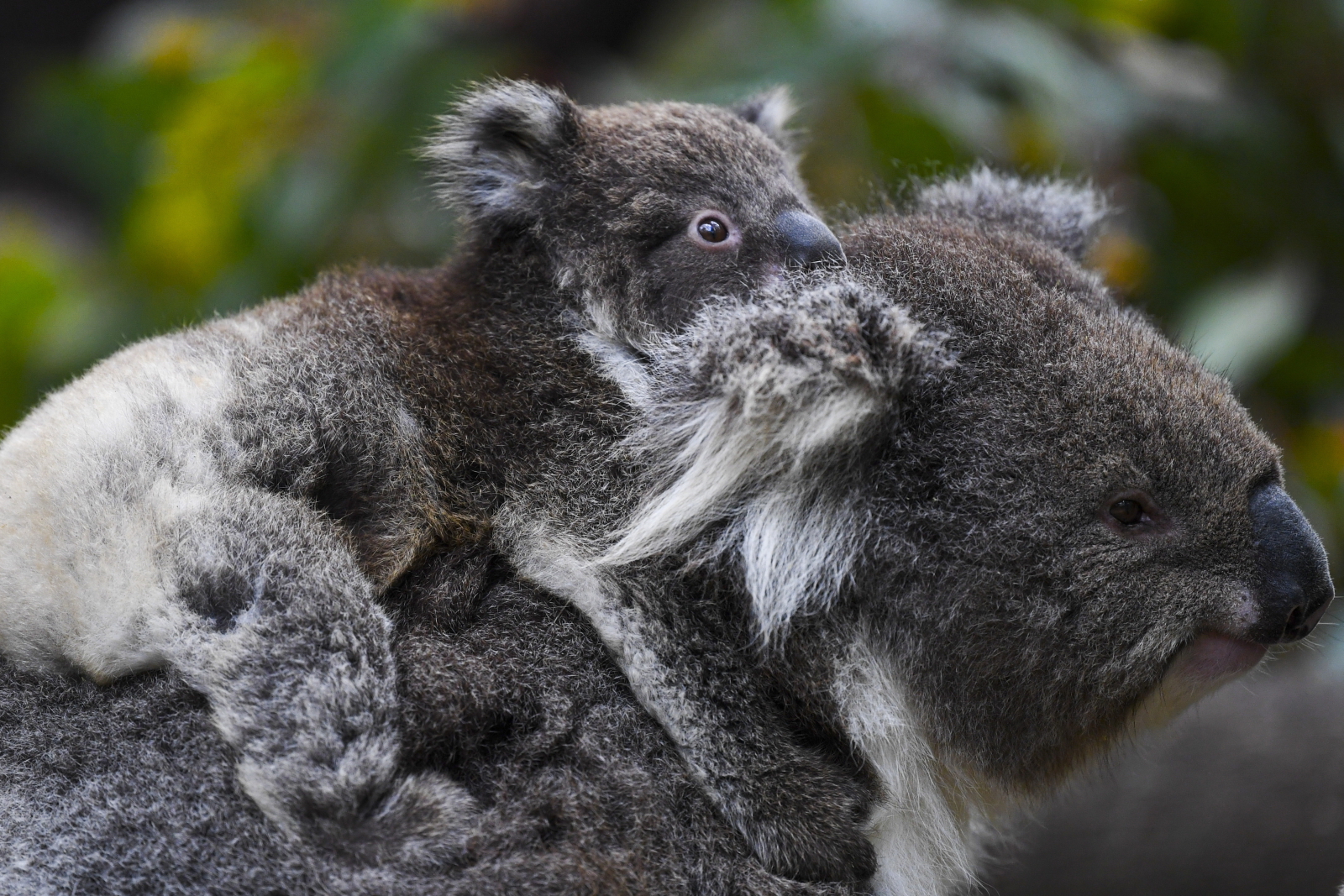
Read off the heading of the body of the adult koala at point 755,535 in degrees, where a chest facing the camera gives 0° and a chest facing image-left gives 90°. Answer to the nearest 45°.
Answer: approximately 270°

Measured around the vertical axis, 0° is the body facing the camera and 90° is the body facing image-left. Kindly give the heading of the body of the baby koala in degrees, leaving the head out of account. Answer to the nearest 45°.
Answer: approximately 270°
